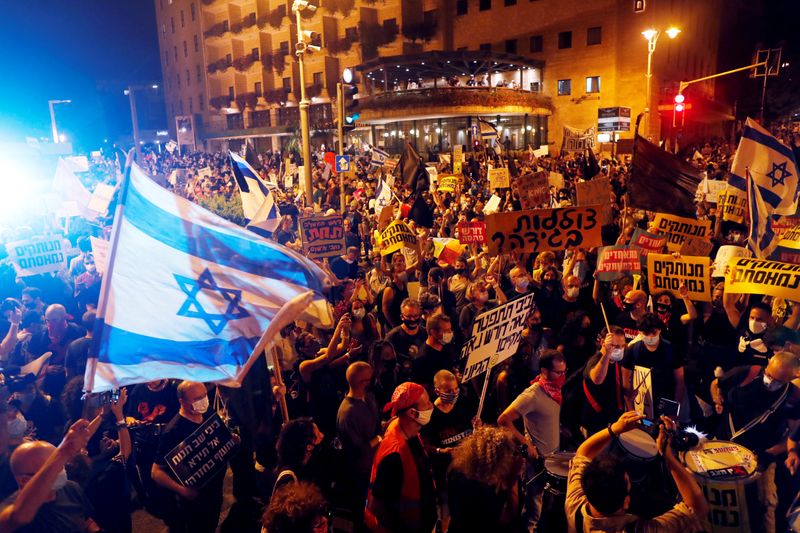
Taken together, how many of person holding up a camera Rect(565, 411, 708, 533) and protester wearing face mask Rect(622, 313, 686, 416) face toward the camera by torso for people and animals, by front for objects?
1

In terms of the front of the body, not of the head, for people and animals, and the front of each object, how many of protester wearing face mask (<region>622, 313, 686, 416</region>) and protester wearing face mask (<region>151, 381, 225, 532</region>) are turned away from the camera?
0

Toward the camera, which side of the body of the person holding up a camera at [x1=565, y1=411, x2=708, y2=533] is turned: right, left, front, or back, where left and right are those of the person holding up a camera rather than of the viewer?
back

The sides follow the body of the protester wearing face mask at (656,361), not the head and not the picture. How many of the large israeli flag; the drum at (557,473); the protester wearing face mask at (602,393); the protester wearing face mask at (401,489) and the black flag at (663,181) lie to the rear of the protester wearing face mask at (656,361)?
1

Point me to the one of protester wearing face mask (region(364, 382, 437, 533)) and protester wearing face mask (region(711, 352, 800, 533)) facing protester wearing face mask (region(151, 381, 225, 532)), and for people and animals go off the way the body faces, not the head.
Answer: protester wearing face mask (region(711, 352, 800, 533))

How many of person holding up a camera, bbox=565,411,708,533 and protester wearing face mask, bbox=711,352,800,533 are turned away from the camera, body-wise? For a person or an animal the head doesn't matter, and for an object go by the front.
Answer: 1

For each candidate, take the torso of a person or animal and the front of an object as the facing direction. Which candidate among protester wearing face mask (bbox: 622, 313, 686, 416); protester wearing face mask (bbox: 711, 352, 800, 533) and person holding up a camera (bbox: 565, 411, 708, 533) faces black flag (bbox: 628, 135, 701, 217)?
the person holding up a camera

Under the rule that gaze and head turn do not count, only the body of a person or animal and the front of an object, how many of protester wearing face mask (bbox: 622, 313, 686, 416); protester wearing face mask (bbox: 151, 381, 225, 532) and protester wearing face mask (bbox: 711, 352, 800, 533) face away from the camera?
0

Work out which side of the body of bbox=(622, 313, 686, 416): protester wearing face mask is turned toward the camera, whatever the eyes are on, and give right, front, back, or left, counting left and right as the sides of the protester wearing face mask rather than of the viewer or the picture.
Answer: front

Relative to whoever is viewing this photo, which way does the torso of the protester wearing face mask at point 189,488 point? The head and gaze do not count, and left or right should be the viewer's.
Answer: facing the viewer and to the right of the viewer
